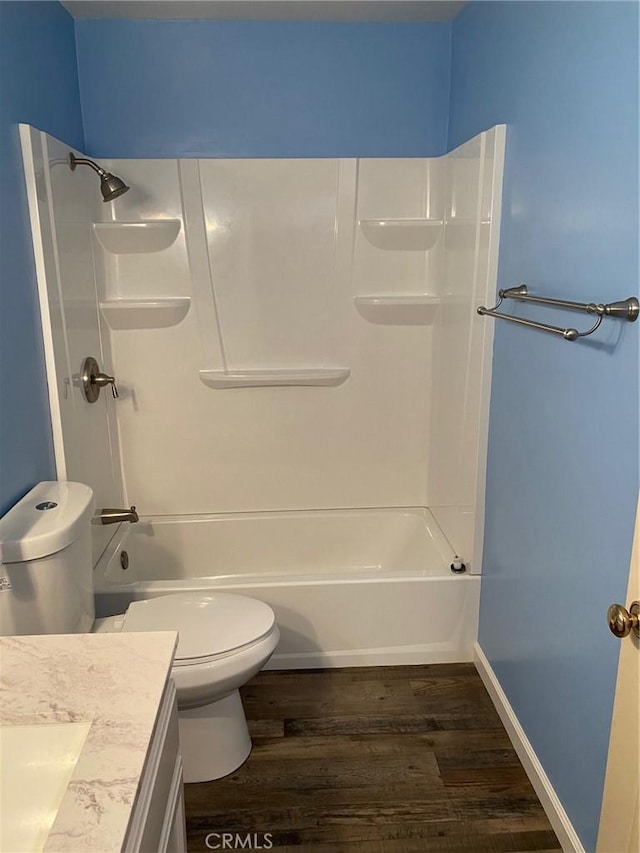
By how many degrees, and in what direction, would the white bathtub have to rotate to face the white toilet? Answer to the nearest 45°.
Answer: approximately 45° to its right

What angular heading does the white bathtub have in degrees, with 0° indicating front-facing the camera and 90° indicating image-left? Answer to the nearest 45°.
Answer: approximately 0°
